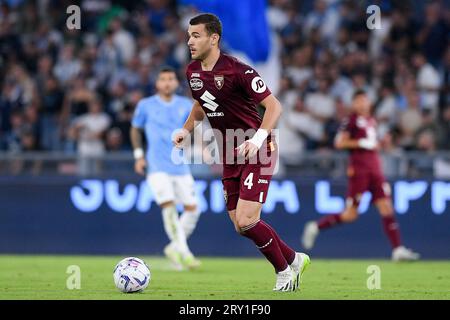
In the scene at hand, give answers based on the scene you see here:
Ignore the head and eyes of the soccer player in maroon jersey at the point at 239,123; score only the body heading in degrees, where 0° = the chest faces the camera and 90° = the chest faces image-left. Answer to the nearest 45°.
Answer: approximately 45°
